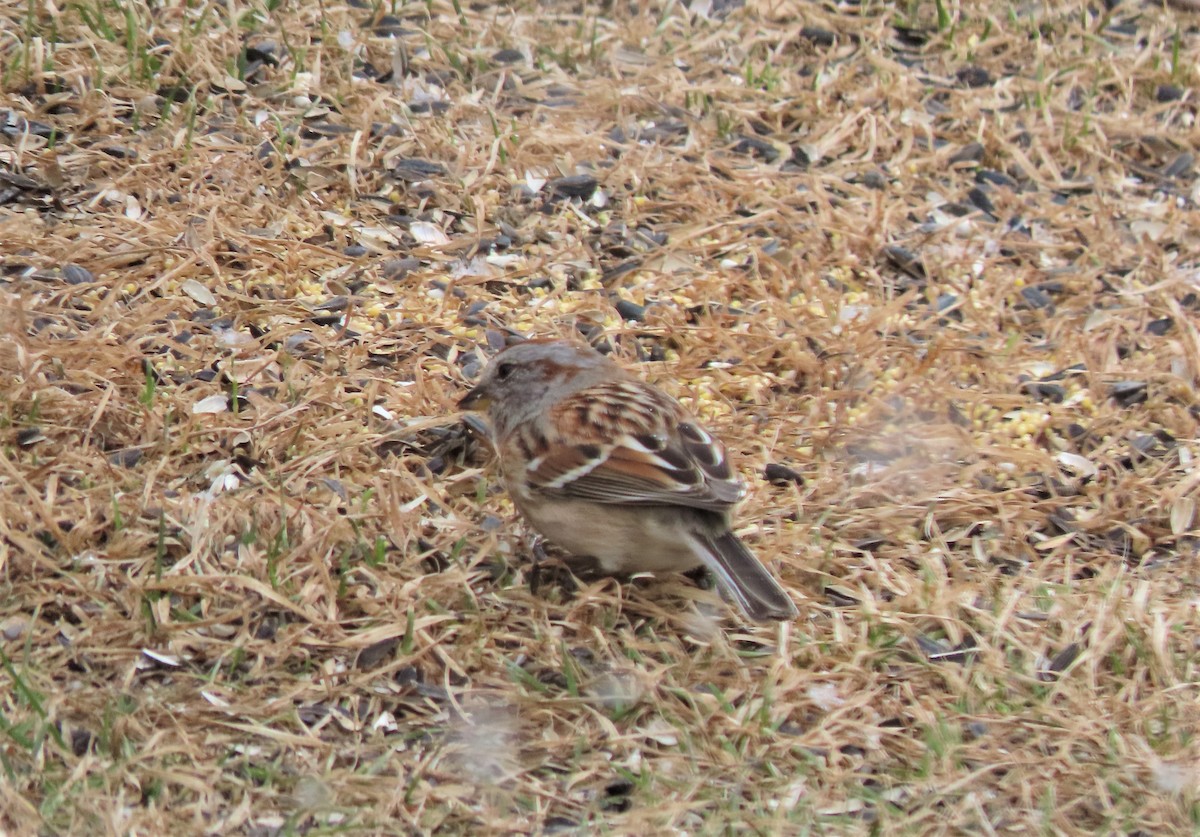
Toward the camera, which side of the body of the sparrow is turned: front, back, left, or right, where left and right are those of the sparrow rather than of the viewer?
left
